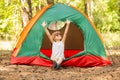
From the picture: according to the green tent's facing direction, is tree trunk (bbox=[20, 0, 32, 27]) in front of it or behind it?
behind

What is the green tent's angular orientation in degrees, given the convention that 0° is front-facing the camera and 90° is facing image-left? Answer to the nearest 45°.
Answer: approximately 0°

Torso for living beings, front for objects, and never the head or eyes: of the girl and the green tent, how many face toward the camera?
2

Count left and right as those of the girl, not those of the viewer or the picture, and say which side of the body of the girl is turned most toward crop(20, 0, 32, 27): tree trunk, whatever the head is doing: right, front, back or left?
back
